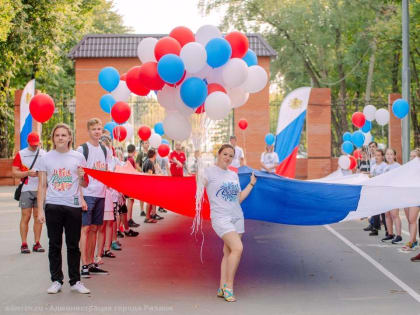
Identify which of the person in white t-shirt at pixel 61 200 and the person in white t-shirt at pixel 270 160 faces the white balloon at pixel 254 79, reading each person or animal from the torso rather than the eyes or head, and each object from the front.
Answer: the person in white t-shirt at pixel 270 160

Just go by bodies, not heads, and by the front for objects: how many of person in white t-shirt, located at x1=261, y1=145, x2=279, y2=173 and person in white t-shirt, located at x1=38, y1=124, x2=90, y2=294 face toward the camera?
2

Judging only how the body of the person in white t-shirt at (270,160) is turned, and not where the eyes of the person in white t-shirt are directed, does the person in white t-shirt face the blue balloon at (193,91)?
yes

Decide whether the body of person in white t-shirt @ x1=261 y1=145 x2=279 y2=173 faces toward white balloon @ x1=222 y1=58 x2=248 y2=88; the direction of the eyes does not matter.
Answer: yes

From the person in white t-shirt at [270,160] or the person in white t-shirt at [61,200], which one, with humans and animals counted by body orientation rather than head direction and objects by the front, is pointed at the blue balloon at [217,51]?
the person in white t-shirt at [270,160]

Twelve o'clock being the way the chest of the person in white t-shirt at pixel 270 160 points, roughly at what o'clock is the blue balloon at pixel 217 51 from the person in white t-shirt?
The blue balloon is roughly at 12 o'clock from the person in white t-shirt.

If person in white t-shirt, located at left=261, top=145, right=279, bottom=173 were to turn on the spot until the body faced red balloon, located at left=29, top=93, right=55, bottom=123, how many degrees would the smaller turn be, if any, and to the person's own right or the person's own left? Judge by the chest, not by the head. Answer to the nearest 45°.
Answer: approximately 45° to the person's own right

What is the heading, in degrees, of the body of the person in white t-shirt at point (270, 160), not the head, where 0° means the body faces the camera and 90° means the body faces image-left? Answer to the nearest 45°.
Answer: approximately 0°

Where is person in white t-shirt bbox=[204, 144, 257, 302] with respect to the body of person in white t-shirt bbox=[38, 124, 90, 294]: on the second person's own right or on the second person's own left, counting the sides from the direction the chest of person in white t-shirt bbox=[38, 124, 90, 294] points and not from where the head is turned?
on the second person's own left

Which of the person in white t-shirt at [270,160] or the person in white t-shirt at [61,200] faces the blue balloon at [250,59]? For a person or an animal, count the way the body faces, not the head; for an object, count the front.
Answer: the person in white t-shirt at [270,160]
